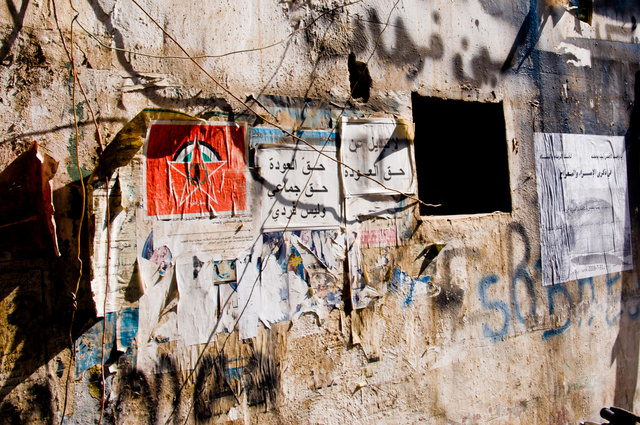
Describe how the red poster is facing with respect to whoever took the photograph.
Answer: facing the viewer

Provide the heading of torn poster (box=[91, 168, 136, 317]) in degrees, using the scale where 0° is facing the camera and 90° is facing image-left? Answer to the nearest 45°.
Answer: approximately 0°

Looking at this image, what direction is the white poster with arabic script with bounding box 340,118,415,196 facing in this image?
toward the camera

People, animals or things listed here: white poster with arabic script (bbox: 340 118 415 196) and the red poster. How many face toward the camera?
2

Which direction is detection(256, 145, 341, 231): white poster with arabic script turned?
toward the camera

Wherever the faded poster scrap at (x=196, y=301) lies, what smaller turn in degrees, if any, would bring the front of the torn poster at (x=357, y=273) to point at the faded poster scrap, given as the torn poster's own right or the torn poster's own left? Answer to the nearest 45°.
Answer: approximately 45° to the torn poster's own right

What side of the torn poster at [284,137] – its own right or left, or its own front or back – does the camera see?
front

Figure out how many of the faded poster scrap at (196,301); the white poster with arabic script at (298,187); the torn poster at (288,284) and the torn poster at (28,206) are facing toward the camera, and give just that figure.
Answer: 4
